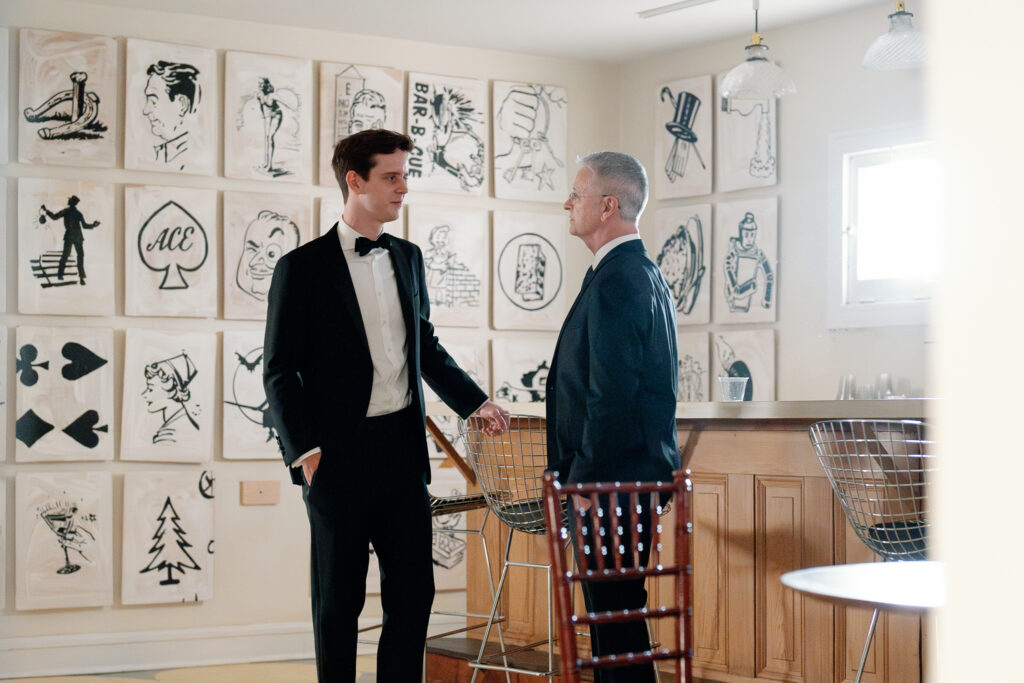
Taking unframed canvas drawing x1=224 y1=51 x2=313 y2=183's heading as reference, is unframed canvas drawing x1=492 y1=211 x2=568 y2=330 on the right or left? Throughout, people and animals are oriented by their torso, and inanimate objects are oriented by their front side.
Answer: on its left

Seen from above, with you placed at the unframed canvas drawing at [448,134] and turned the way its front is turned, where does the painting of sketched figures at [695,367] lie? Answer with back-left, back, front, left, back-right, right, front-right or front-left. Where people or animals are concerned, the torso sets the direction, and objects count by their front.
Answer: front-left

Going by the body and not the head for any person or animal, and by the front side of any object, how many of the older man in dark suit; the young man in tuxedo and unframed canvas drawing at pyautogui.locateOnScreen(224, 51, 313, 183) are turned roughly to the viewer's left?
1

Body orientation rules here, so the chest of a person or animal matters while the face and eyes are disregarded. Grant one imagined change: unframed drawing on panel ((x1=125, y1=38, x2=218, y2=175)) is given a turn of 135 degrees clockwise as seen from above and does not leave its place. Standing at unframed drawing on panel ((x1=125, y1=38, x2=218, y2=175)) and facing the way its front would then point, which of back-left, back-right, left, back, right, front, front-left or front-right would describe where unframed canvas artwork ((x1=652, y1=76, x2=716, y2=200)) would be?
back

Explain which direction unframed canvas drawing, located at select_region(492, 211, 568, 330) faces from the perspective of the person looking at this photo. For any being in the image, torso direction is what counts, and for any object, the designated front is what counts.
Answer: facing the viewer and to the right of the viewer

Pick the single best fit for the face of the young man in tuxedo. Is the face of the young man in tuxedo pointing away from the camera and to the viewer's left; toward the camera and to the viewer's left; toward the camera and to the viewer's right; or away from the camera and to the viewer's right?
toward the camera and to the viewer's right

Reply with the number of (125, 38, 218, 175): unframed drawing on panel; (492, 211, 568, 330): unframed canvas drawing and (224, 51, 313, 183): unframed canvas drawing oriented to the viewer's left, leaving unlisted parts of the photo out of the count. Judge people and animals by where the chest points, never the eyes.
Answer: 0

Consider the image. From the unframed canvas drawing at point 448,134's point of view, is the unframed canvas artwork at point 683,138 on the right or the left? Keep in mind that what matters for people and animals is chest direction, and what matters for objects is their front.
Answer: on its left

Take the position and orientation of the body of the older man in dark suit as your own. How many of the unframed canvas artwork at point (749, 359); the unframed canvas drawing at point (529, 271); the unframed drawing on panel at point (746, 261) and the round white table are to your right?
3

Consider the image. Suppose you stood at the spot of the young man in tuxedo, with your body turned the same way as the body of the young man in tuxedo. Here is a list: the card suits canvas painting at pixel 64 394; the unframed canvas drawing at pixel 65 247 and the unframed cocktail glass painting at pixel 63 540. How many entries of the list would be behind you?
3

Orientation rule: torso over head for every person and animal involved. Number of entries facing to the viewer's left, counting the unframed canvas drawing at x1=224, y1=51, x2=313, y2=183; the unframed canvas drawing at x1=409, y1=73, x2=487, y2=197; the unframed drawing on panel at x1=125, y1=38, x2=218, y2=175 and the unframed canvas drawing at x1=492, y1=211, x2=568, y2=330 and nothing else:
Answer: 0
